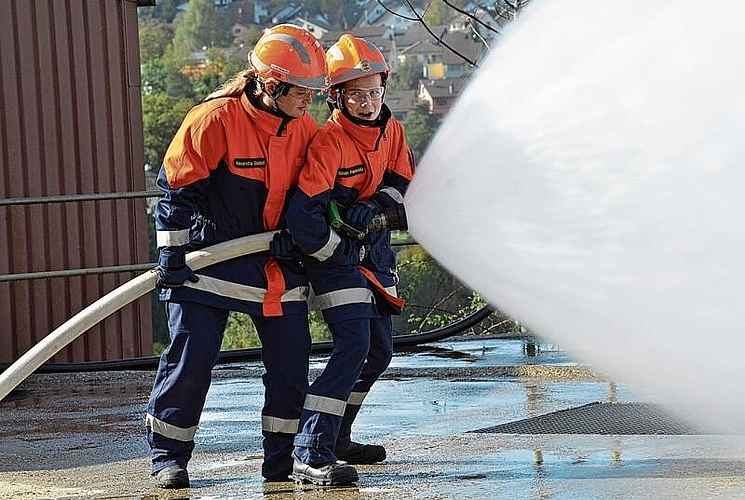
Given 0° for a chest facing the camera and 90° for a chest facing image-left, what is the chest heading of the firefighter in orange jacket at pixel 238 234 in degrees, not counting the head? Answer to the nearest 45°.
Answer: approximately 315°

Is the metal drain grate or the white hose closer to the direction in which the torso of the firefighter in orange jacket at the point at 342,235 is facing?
the metal drain grate

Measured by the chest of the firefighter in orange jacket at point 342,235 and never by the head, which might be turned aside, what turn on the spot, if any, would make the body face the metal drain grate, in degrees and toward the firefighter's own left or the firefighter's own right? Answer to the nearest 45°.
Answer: approximately 90° to the firefighter's own left

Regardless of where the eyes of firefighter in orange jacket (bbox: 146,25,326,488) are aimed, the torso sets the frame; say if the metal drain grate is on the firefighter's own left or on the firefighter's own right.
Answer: on the firefighter's own left

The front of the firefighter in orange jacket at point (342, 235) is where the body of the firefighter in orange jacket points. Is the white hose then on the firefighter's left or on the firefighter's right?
on the firefighter's right

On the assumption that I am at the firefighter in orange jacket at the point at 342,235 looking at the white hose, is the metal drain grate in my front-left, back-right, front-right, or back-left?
back-right

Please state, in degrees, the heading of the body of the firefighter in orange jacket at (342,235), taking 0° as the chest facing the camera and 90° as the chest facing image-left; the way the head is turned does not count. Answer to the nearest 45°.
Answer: approximately 315°
